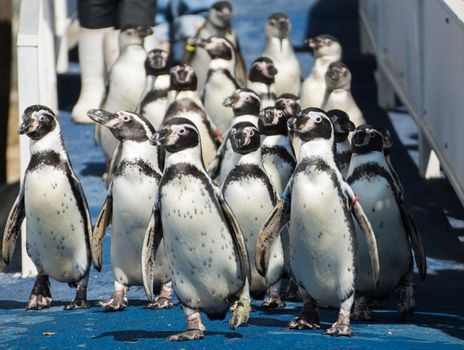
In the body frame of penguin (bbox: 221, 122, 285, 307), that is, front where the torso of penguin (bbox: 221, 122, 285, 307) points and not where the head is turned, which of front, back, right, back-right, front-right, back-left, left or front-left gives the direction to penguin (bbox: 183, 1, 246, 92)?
back

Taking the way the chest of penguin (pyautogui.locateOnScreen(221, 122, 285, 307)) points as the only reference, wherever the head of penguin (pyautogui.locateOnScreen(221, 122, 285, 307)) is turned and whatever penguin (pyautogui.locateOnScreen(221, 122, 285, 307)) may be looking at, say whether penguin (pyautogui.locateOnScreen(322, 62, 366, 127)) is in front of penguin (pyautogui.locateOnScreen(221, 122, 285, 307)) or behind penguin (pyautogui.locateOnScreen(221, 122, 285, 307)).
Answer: behind

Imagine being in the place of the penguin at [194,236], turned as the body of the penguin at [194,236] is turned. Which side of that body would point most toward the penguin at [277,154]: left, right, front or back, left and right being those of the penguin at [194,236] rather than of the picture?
back

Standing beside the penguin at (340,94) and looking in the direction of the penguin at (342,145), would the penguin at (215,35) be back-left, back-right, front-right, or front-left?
back-right

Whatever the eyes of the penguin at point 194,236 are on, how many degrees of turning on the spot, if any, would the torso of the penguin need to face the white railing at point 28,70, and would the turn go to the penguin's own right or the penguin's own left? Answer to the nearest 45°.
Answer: approximately 90° to the penguin's own right

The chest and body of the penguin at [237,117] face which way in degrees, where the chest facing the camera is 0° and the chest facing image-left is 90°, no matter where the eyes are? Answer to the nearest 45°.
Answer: approximately 45°

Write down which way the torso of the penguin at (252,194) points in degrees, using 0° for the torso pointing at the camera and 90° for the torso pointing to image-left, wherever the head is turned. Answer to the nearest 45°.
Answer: approximately 0°
